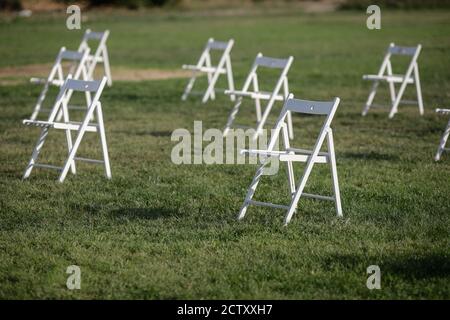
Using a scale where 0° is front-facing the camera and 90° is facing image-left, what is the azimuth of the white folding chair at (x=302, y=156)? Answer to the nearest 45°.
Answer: approximately 45°

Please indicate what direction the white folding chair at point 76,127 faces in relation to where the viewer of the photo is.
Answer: facing the viewer and to the left of the viewer

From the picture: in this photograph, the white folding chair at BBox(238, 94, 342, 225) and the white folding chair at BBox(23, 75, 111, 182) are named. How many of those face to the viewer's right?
0

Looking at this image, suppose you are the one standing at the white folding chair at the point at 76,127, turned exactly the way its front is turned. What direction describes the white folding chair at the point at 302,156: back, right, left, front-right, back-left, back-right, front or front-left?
left

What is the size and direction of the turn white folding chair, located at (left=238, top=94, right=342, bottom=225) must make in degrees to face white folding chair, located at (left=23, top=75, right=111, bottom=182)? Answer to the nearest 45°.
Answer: approximately 90° to its right
